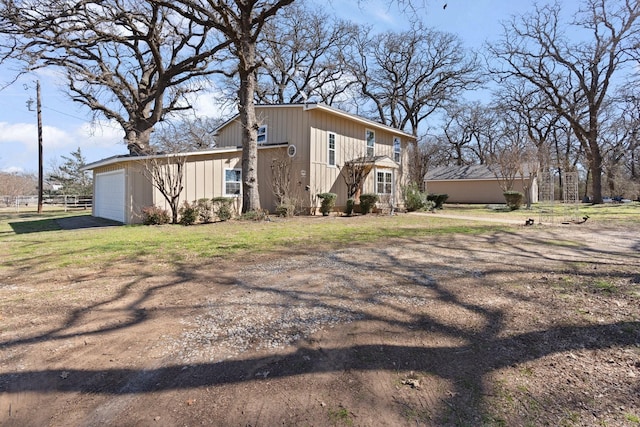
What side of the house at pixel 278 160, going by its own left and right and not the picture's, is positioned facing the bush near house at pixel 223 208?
right

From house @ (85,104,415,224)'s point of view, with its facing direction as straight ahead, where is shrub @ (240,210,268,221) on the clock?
The shrub is roughly at 2 o'clock from the house.

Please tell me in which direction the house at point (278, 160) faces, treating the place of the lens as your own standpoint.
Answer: facing the viewer and to the right of the viewer

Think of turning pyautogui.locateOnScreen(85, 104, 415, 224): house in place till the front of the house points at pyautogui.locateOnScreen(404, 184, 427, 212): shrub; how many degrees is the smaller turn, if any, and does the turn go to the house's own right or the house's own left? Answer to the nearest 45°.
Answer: approximately 45° to the house's own left

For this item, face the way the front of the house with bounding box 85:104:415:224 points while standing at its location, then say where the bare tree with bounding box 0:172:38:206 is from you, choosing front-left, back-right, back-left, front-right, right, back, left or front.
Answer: back

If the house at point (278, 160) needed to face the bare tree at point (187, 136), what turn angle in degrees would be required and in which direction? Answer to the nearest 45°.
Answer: approximately 180°
